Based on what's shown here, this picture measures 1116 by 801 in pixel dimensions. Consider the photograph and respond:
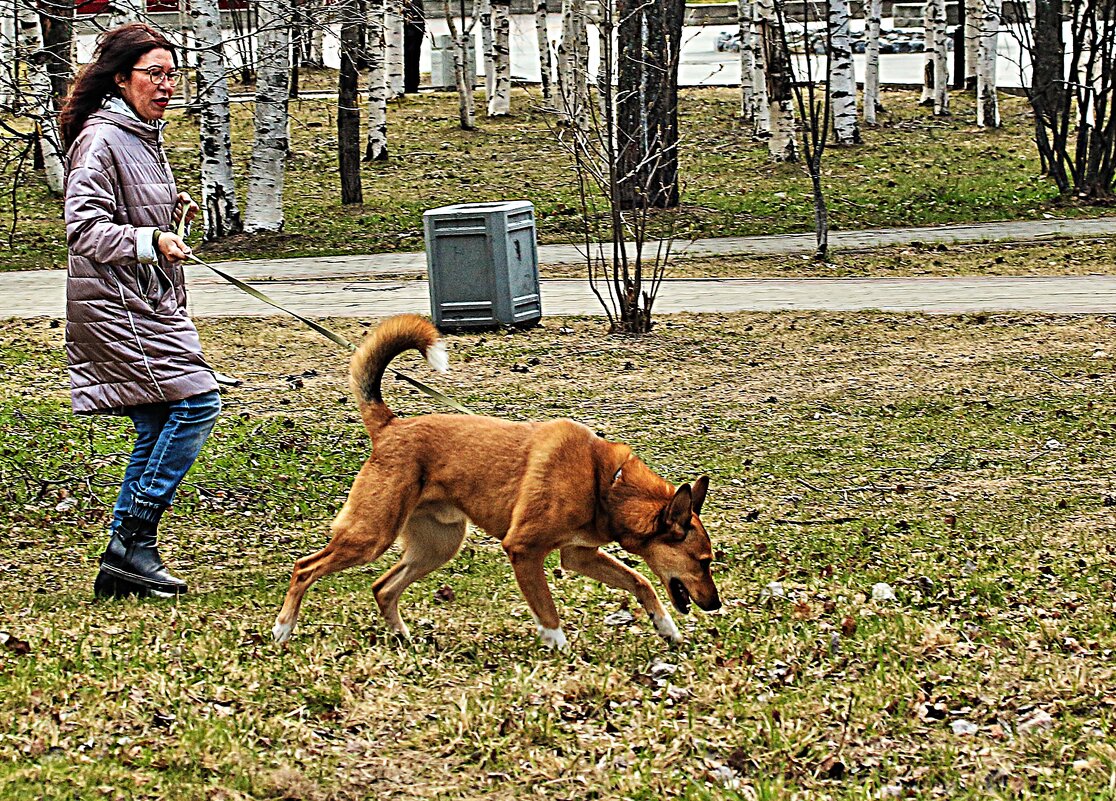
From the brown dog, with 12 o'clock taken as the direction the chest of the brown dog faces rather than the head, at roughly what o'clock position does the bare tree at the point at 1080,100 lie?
The bare tree is roughly at 10 o'clock from the brown dog.

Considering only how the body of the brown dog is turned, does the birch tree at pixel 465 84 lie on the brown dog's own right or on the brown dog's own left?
on the brown dog's own left

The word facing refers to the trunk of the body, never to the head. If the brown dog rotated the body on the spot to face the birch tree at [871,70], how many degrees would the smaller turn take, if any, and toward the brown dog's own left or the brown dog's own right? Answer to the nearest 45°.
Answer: approximately 90° to the brown dog's own left

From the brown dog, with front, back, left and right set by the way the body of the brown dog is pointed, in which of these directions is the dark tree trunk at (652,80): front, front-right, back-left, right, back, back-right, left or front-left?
left

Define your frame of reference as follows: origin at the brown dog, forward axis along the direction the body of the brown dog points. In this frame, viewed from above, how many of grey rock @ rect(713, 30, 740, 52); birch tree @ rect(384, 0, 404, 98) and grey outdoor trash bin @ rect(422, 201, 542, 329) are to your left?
3

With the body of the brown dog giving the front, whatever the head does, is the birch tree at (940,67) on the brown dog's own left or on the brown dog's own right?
on the brown dog's own left

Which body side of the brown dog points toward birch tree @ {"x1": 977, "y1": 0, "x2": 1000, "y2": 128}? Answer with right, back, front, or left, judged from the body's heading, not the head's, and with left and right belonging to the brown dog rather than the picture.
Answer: left

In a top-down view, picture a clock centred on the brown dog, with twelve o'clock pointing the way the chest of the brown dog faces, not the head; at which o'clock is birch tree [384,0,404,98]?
The birch tree is roughly at 9 o'clock from the brown dog.

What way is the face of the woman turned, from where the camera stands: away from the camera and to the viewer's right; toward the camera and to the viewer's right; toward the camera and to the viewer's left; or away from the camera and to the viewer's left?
toward the camera and to the viewer's right

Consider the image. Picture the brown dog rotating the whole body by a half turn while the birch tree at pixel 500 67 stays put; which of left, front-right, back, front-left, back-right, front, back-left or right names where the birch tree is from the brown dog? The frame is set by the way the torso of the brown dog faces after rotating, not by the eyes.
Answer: right

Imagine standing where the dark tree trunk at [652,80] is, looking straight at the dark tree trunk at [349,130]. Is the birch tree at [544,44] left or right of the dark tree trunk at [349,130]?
right

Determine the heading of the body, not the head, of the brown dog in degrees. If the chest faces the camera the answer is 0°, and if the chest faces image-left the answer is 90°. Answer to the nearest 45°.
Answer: approximately 270°

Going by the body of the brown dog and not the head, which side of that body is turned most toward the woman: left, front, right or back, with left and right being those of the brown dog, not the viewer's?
back

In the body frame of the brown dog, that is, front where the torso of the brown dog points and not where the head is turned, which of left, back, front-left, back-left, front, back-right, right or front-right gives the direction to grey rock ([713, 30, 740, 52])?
left

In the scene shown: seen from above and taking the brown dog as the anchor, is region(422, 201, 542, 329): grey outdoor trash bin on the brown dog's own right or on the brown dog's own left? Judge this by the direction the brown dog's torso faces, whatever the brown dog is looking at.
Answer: on the brown dog's own left
